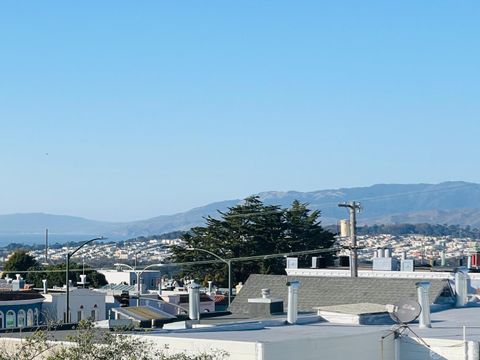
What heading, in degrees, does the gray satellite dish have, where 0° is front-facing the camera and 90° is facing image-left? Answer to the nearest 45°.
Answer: approximately 45°
